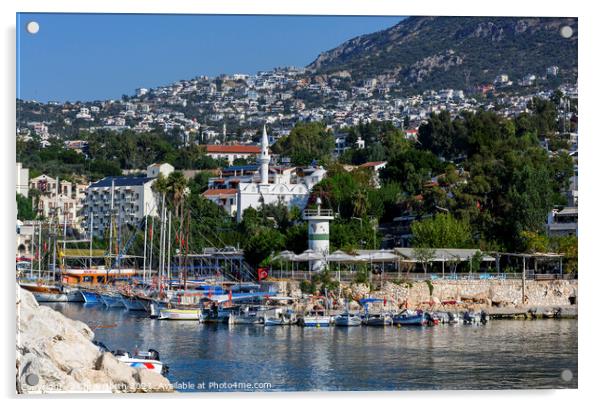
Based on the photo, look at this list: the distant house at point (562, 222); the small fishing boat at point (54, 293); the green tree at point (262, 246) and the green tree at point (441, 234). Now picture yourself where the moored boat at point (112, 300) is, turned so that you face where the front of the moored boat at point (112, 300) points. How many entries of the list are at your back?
3

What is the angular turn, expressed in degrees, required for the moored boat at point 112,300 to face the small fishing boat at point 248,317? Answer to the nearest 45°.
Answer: approximately 135° to its left

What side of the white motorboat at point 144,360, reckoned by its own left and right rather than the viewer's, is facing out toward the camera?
left

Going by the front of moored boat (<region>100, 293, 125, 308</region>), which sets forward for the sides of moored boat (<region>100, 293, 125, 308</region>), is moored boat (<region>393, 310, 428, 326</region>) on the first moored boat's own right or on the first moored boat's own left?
on the first moored boat's own left

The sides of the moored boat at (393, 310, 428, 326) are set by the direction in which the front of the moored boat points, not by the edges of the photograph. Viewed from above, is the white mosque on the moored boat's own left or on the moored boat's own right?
on the moored boat's own right
